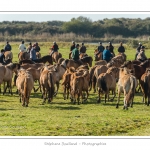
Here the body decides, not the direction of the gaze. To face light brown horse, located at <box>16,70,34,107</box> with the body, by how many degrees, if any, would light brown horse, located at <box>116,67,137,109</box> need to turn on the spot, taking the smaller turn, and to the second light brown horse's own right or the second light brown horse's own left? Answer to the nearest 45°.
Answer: approximately 45° to the second light brown horse's own left

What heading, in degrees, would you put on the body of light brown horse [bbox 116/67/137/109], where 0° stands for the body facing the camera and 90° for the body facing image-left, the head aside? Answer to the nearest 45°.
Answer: approximately 135°

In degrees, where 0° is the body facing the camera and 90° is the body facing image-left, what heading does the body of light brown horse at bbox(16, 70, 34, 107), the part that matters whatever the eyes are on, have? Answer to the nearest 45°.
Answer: approximately 180°
